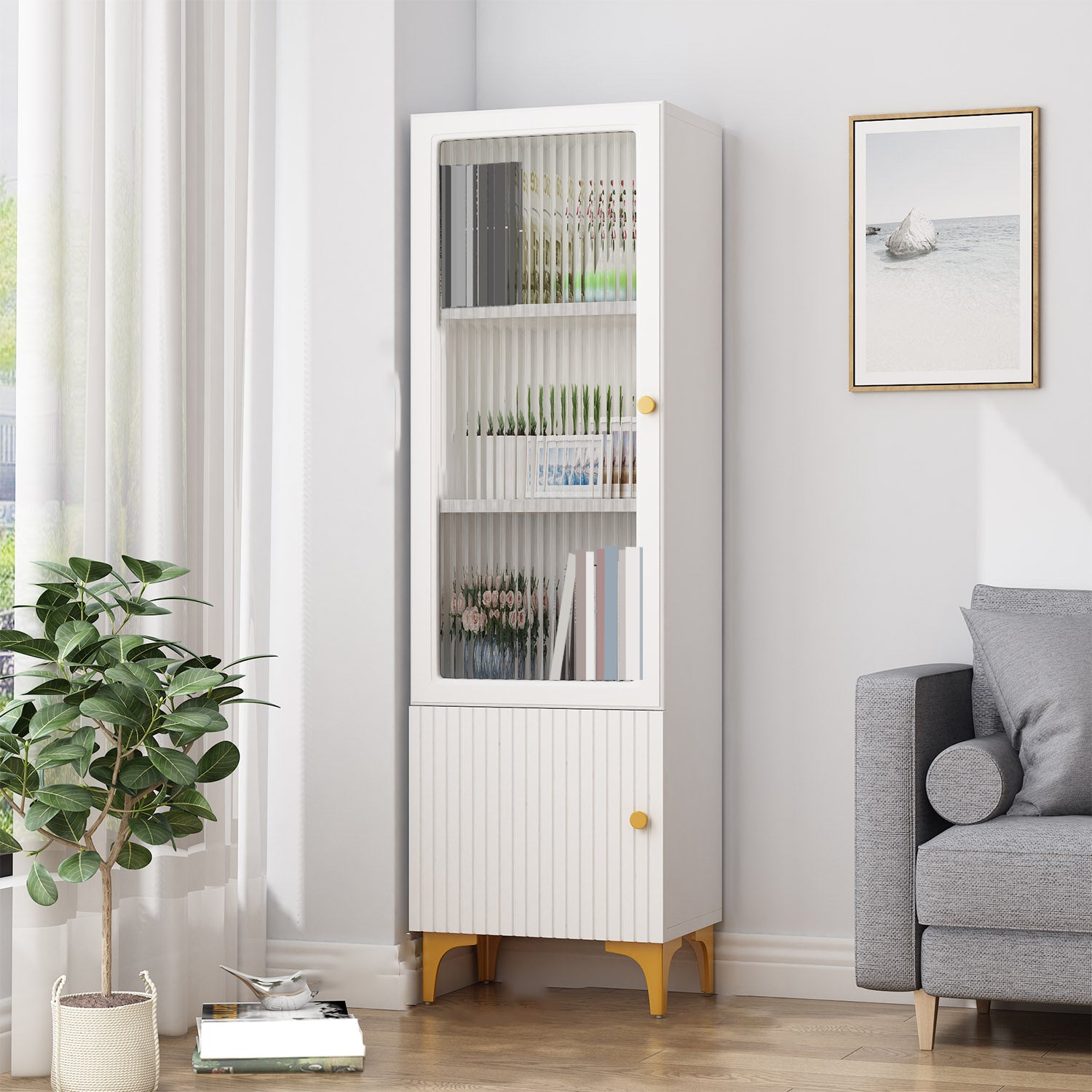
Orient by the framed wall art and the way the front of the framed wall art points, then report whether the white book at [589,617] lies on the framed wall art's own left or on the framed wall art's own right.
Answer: on the framed wall art's own right

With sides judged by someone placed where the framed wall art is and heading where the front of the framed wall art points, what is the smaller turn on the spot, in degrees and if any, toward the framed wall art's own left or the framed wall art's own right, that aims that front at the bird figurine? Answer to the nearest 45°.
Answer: approximately 45° to the framed wall art's own right

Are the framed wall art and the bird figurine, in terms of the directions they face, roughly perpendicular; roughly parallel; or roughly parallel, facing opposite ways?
roughly perpendicular

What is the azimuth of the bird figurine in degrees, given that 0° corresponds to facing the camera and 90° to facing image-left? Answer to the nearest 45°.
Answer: approximately 270°

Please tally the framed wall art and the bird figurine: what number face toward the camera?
1

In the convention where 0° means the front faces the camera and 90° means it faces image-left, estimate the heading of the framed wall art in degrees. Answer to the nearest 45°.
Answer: approximately 0°
